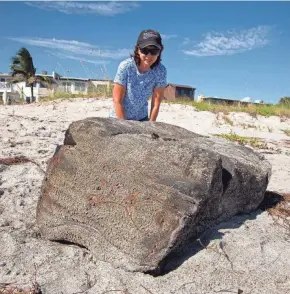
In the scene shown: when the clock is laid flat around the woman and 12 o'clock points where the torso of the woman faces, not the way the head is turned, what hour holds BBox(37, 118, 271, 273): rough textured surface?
The rough textured surface is roughly at 12 o'clock from the woman.

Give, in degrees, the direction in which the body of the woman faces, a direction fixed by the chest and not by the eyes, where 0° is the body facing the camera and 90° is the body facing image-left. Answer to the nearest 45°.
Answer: approximately 0°

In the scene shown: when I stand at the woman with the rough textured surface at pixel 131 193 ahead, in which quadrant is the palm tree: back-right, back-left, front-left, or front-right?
back-right

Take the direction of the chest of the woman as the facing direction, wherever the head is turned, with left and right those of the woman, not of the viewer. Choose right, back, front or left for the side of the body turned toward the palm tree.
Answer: back

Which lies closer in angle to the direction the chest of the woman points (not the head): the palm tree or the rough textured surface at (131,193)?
the rough textured surface

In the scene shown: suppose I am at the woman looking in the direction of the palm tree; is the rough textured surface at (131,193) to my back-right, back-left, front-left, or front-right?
back-left
